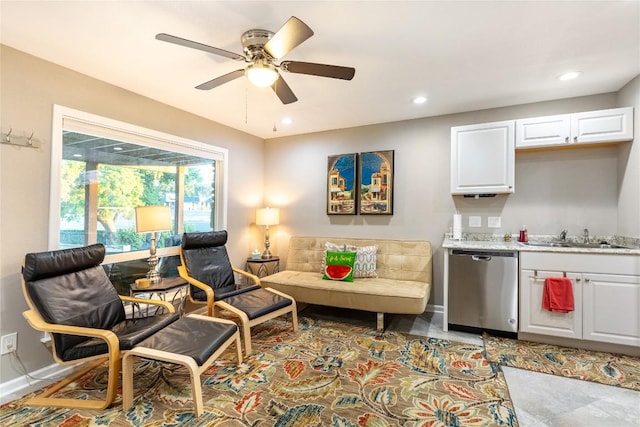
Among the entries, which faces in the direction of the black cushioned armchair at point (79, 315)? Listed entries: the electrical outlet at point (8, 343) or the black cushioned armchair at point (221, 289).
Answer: the electrical outlet

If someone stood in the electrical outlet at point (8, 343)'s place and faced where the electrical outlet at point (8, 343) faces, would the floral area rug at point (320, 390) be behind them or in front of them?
in front

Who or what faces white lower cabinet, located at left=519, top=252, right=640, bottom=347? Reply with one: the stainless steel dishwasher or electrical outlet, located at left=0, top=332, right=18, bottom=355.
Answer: the electrical outlet

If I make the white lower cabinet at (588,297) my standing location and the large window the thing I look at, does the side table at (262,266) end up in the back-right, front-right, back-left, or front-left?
front-right

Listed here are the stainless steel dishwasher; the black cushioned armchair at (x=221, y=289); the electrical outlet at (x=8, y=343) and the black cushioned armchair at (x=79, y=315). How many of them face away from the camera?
0

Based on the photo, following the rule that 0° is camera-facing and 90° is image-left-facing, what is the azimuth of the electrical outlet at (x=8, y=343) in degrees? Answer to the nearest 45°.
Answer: approximately 315°

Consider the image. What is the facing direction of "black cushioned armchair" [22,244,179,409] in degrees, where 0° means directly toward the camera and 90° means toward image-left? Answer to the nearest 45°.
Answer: approximately 315°

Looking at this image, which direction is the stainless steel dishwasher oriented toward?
toward the camera

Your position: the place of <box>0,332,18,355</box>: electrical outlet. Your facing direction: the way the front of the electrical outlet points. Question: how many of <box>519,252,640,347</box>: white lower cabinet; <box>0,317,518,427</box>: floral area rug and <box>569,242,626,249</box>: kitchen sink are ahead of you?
3

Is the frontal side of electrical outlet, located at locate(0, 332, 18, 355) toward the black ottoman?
yes

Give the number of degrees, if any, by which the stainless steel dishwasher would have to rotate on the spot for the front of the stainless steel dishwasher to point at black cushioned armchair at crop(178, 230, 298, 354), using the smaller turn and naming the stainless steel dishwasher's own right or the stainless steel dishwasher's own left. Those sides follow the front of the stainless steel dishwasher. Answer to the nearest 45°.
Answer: approximately 45° to the stainless steel dishwasher's own right

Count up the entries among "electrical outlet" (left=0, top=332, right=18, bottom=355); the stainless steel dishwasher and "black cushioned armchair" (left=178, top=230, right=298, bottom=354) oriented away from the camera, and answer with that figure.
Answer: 0

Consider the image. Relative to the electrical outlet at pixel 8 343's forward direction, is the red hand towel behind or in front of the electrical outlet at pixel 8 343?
in front

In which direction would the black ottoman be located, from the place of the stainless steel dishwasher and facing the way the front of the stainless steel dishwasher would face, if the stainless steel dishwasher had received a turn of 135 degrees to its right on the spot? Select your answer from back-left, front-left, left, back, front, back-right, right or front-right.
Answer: left

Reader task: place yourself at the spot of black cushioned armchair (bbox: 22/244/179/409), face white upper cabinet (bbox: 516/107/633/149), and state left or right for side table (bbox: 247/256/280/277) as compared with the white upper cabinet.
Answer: left

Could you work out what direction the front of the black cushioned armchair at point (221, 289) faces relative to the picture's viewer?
facing the viewer and to the right of the viewer

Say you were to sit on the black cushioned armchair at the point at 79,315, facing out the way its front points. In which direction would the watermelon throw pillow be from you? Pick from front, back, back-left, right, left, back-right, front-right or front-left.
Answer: front-left
